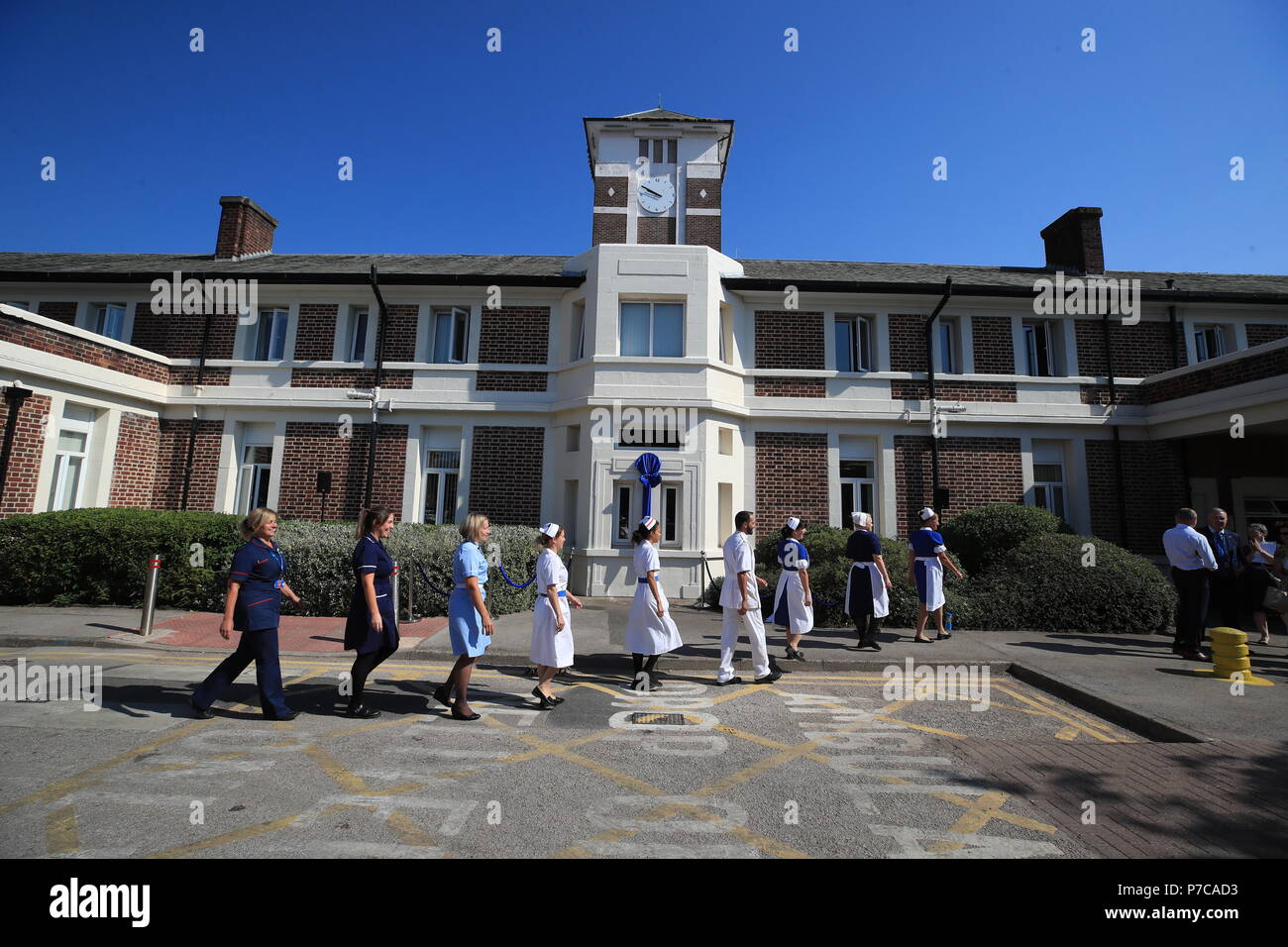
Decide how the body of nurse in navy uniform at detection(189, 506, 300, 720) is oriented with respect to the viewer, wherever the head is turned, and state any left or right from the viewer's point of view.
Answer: facing to the right of the viewer

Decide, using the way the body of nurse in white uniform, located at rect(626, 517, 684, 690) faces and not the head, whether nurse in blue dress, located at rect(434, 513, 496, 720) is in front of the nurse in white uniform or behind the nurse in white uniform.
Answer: behind

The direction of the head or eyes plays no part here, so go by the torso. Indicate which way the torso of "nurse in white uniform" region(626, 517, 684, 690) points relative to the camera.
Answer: to the viewer's right

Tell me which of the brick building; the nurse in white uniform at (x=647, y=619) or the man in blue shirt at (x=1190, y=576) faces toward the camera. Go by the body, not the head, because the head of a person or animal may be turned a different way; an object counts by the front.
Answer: the brick building

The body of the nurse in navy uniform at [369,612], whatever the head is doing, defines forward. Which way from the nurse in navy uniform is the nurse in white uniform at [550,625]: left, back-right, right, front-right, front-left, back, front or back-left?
front

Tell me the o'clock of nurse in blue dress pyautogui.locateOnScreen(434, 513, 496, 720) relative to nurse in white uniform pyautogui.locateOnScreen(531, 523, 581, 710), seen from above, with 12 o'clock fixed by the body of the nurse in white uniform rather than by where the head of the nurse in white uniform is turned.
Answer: The nurse in blue dress is roughly at 5 o'clock from the nurse in white uniform.

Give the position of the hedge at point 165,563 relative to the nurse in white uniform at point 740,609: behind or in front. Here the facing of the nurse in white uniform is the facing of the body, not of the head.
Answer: behind

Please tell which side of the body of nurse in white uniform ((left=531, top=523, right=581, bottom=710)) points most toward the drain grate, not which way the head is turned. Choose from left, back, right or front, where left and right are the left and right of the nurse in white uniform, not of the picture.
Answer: front

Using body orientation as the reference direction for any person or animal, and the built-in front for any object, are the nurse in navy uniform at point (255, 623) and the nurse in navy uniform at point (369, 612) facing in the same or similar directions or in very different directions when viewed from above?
same or similar directions

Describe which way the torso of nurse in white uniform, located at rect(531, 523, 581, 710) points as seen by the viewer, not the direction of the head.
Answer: to the viewer's right

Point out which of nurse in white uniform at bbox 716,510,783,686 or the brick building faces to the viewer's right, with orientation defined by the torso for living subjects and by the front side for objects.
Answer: the nurse in white uniform

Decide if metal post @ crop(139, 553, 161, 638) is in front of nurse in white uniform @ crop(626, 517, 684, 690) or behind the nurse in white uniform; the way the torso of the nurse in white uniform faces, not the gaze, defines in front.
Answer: behind

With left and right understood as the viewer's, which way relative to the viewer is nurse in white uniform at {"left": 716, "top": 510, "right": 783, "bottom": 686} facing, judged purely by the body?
facing to the right of the viewer

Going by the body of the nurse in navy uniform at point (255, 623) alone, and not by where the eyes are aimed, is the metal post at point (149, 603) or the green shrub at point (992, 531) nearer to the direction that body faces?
the green shrub

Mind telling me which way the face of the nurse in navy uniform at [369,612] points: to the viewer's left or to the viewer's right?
to the viewer's right

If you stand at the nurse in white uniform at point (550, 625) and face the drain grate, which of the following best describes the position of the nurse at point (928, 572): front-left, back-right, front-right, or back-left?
front-left

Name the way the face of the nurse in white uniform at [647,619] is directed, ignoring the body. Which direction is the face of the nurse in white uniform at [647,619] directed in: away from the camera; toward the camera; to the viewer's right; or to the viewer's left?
to the viewer's right

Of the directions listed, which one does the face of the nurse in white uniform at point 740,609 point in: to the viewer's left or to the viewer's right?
to the viewer's right

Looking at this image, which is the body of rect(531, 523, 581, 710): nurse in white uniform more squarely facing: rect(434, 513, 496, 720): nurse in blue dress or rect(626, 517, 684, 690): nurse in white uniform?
the nurse in white uniform
